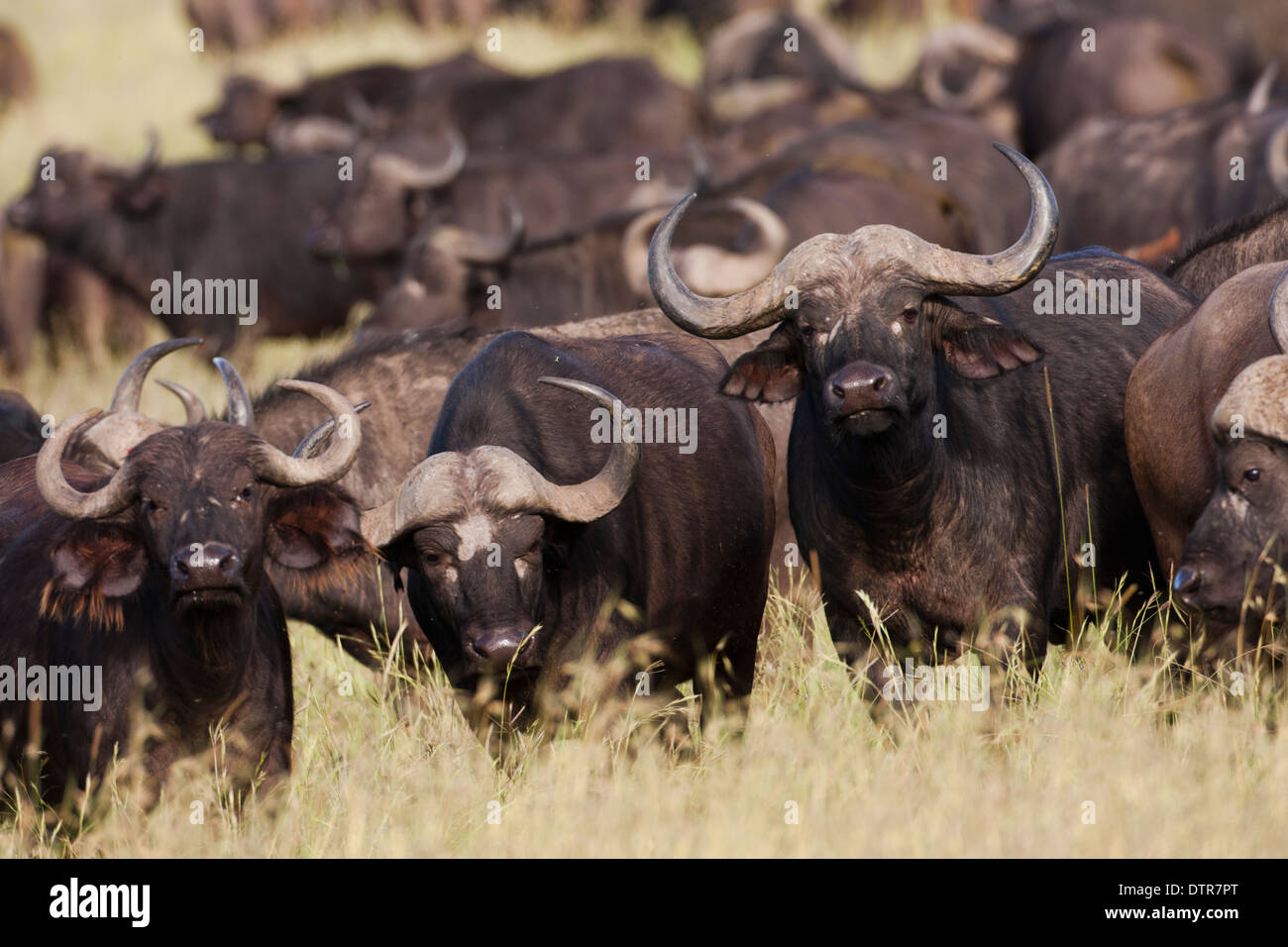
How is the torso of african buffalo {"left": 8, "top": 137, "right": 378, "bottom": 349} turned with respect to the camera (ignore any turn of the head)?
to the viewer's left

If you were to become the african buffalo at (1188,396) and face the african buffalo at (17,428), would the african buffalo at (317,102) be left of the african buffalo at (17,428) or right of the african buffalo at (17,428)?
right

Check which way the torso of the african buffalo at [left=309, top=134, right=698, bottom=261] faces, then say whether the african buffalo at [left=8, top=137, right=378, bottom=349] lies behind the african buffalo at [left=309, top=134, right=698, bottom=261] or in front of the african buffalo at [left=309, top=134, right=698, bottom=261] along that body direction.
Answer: in front

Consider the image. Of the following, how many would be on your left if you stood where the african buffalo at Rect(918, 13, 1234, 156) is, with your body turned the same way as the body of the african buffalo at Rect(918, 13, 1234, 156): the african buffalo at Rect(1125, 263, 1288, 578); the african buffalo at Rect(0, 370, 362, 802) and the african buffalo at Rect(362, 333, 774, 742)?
3

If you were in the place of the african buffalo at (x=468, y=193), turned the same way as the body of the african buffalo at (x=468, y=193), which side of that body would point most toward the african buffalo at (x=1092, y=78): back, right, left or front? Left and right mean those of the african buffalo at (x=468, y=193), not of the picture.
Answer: back

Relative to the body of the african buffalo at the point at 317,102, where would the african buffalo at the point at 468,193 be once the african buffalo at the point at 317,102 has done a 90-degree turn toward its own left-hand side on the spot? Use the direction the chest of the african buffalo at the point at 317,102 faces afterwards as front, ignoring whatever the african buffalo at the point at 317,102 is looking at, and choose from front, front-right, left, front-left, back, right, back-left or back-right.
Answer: front

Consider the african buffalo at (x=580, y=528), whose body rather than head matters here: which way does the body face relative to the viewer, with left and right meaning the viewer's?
facing the viewer and to the left of the viewer

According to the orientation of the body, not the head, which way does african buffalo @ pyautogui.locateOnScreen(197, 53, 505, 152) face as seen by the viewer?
to the viewer's left

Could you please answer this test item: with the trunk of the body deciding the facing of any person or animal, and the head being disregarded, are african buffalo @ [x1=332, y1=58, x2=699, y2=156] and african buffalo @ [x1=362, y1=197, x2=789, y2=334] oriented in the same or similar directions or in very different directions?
same or similar directions

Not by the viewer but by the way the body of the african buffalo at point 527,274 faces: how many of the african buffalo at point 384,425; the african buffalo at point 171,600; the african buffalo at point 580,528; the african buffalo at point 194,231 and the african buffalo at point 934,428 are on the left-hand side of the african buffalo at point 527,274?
4

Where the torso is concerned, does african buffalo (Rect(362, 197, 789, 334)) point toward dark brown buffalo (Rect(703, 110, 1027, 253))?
no

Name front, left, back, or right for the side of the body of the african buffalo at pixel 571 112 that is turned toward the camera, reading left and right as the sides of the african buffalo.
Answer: left

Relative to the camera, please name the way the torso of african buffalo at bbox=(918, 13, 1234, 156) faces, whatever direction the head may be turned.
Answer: to the viewer's left
